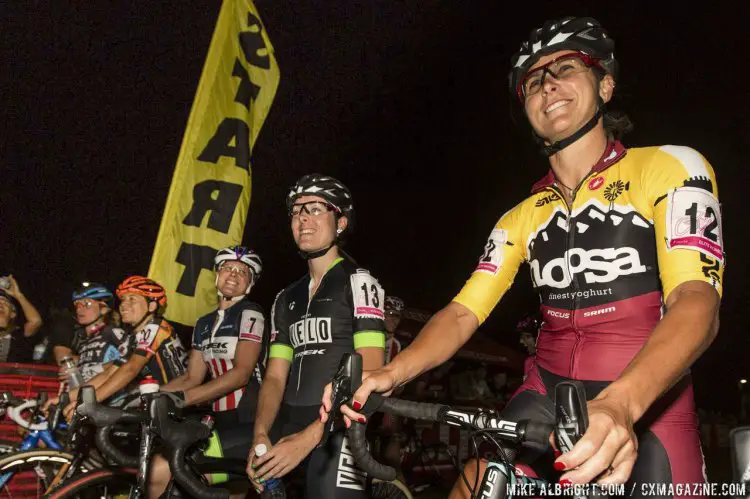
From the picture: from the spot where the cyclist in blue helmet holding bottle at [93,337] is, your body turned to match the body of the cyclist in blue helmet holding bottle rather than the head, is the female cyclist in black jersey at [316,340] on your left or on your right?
on your left

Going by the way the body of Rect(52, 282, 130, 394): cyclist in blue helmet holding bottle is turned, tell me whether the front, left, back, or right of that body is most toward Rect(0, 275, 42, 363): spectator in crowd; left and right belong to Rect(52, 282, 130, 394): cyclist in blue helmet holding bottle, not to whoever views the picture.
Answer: right

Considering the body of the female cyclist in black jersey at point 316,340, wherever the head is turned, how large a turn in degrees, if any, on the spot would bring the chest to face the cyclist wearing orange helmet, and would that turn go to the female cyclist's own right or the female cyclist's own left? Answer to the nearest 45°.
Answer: approximately 90° to the female cyclist's own right

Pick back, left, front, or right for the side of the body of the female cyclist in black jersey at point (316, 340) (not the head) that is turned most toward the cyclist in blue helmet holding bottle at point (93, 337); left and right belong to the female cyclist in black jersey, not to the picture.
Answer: right

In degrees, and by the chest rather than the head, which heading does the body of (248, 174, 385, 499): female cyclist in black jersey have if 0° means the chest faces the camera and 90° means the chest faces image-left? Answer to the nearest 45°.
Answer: approximately 45°

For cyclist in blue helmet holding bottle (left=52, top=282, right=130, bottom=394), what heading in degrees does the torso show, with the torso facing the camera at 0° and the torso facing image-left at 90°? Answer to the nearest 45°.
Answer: approximately 45°

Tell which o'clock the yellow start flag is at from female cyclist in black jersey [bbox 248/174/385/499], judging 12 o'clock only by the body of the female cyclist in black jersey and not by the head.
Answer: The yellow start flag is roughly at 4 o'clock from the female cyclist in black jersey.
